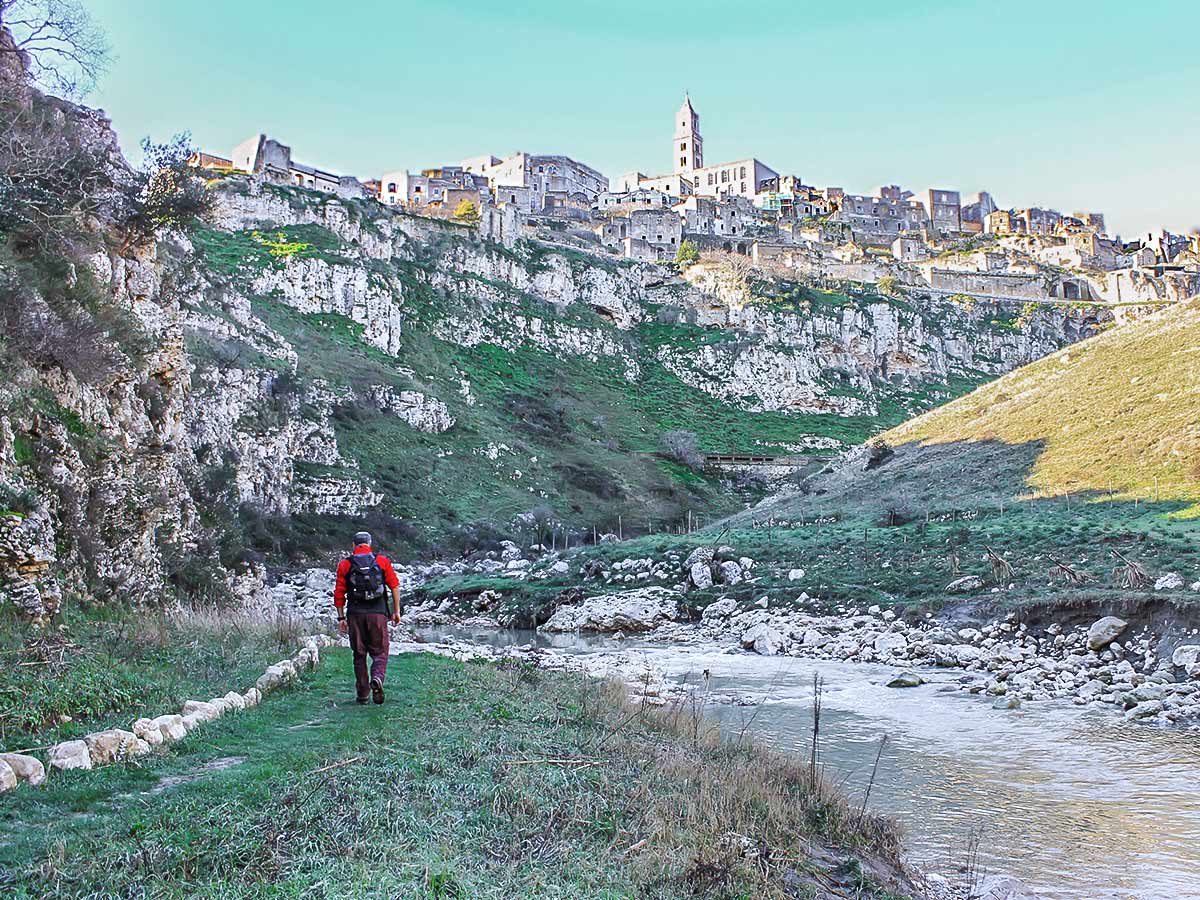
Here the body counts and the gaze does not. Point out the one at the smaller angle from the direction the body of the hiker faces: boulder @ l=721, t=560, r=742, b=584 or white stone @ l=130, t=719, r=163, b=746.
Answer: the boulder

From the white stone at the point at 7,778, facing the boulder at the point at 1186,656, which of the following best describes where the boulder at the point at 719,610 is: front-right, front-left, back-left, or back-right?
front-left

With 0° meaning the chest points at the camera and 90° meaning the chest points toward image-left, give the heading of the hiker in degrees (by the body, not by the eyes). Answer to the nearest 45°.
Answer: approximately 180°

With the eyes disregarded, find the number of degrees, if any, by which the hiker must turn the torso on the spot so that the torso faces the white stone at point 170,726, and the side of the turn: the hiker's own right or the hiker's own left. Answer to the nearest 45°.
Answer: approximately 135° to the hiker's own left

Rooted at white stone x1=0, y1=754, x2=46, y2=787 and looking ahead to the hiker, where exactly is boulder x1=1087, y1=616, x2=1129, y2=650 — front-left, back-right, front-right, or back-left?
front-right

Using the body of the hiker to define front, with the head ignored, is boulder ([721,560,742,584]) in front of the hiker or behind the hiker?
in front

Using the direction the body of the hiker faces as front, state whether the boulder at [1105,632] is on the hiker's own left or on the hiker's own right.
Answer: on the hiker's own right

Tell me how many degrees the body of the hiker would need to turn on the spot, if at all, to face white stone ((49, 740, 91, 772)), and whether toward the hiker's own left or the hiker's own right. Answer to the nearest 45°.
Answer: approximately 135° to the hiker's own left

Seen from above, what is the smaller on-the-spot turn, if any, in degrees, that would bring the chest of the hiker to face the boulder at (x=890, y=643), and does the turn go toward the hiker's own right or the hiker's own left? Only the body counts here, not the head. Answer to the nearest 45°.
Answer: approximately 45° to the hiker's own right

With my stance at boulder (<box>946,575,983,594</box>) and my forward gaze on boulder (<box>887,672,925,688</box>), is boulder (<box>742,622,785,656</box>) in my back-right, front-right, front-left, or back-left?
front-right
